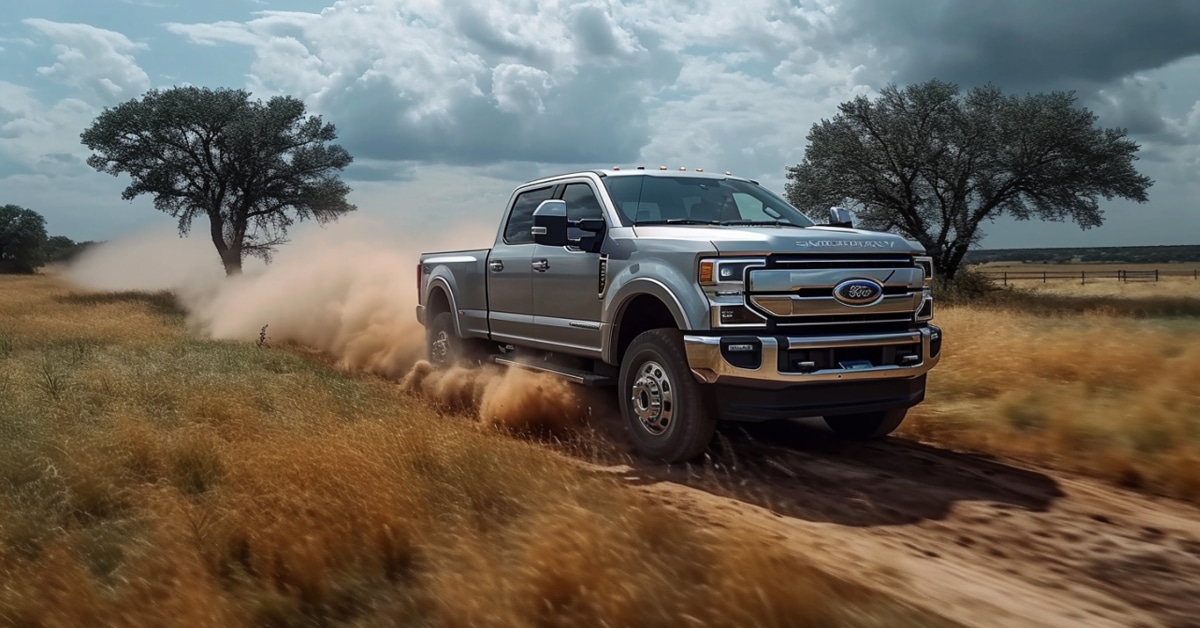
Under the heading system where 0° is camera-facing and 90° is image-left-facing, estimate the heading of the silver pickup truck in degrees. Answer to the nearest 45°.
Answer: approximately 315°

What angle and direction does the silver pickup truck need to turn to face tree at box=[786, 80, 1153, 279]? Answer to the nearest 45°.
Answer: approximately 135° to its left

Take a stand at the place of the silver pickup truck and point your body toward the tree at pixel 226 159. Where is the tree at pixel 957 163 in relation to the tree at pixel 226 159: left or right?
right

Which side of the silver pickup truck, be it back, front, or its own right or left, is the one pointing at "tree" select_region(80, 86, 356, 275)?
back
